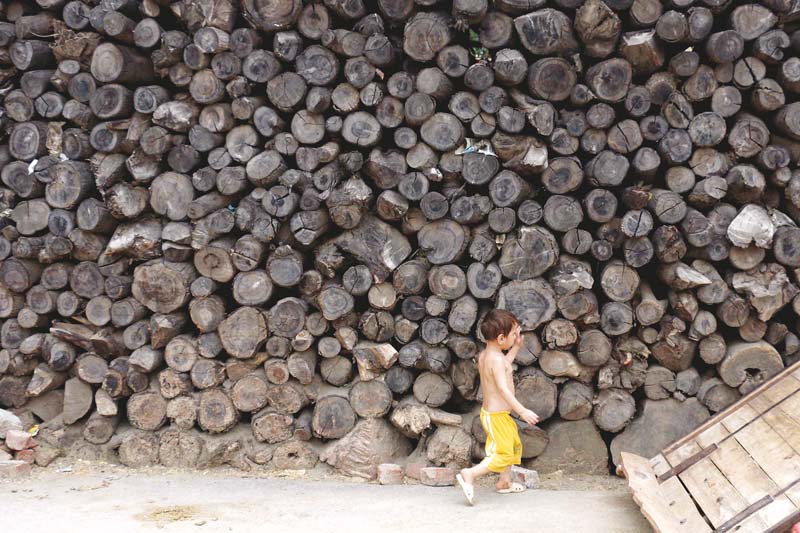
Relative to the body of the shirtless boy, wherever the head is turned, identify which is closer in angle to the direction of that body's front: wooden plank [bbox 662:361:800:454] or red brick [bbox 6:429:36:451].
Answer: the wooden plank

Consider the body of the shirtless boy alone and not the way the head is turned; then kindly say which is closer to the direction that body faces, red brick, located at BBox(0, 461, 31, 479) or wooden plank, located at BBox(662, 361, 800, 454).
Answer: the wooden plank

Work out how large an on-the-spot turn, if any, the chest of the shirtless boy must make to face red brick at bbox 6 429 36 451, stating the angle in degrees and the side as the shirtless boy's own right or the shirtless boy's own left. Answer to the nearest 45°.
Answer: approximately 180°

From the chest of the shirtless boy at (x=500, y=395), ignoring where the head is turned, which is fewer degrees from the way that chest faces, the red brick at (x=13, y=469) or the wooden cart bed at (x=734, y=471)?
the wooden cart bed

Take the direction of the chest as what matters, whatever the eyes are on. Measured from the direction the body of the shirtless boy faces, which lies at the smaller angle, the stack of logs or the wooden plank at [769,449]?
the wooden plank

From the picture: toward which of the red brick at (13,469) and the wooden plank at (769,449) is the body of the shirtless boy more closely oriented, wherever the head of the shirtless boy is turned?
the wooden plank

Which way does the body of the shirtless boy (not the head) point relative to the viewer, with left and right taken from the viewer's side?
facing to the right of the viewer

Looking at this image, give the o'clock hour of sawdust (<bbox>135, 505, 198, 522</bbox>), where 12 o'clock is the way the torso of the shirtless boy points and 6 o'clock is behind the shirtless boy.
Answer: The sawdust is roughly at 5 o'clock from the shirtless boy.

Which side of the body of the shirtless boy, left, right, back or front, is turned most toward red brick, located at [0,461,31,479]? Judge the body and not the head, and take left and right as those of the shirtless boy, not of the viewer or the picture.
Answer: back

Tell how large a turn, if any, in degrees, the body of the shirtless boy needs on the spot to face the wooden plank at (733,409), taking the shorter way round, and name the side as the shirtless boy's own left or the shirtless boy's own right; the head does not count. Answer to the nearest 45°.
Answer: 0° — they already face it
